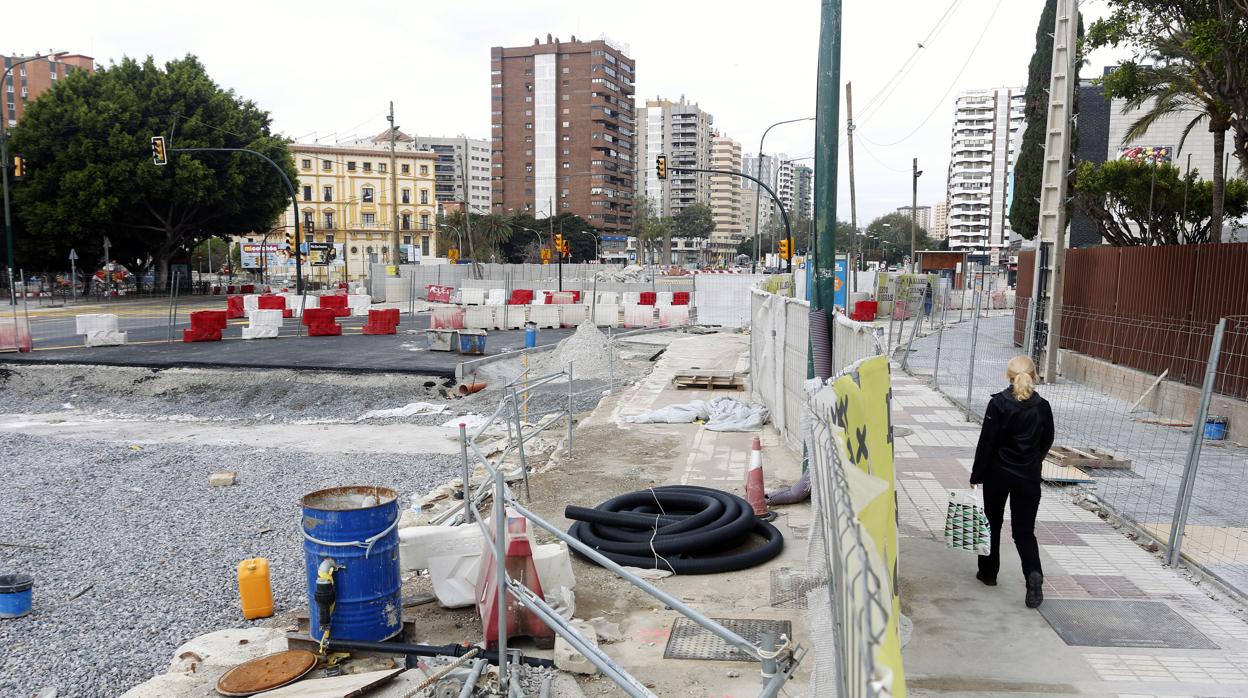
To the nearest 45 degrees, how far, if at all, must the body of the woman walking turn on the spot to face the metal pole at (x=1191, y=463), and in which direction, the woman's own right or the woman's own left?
approximately 45° to the woman's own right

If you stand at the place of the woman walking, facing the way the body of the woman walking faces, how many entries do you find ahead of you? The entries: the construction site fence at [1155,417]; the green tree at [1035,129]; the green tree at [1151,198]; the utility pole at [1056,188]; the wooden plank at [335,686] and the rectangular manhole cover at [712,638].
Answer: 4

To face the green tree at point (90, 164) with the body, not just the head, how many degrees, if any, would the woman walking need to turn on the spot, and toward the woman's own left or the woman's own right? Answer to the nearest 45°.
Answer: approximately 45° to the woman's own left

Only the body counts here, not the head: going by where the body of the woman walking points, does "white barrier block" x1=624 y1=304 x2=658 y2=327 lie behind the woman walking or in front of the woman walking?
in front

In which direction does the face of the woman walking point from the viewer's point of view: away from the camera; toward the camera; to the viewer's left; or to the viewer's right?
away from the camera

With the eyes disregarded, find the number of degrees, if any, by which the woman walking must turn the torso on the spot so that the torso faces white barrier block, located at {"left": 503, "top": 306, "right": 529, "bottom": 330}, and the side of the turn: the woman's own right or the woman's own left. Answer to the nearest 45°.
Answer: approximately 45° to the woman's own left

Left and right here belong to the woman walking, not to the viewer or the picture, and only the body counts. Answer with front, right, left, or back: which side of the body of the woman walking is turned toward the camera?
back

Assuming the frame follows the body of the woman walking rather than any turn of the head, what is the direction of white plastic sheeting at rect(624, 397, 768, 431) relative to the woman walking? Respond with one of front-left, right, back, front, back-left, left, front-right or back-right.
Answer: front-left

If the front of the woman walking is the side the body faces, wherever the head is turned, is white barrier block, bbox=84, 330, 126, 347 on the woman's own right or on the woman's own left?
on the woman's own left

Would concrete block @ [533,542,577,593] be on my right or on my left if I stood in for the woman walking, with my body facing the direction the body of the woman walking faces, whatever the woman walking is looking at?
on my left

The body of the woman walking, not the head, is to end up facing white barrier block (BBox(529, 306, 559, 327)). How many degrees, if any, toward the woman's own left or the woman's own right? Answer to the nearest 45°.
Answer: approximately 45° to the woman's own left

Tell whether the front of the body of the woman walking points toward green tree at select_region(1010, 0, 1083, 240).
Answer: yes
